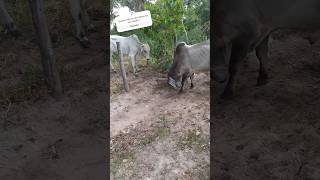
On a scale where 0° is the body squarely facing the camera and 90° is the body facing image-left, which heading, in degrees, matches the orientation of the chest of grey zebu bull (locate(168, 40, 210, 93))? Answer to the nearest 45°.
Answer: approximately 90°
